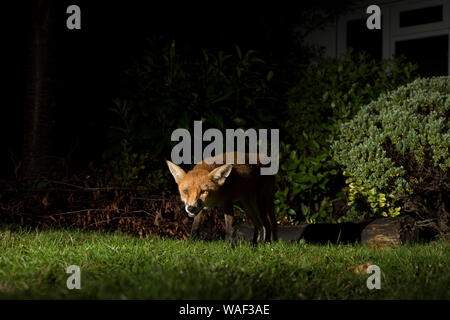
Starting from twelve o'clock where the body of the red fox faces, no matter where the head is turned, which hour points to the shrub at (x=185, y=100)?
The shrub is roughly at 4 o'clock from the red fox.

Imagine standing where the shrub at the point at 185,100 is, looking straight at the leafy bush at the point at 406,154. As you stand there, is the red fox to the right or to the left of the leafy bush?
right

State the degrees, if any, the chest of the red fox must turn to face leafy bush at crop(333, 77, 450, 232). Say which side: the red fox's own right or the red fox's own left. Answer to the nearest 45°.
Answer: approximately 180°

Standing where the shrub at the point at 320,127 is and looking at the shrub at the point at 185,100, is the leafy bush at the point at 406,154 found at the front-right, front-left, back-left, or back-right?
back-left

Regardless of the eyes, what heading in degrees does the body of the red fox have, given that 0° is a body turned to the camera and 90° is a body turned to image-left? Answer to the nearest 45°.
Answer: approximately 45°

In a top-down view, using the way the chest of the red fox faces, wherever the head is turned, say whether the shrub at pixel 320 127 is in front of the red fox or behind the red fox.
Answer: behind
